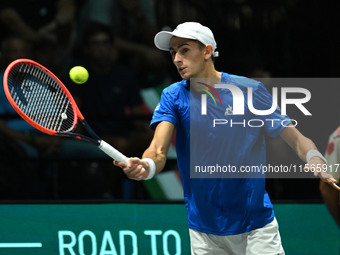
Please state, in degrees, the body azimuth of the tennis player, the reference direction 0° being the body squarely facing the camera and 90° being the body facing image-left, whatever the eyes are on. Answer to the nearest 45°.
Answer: approximately 45°
